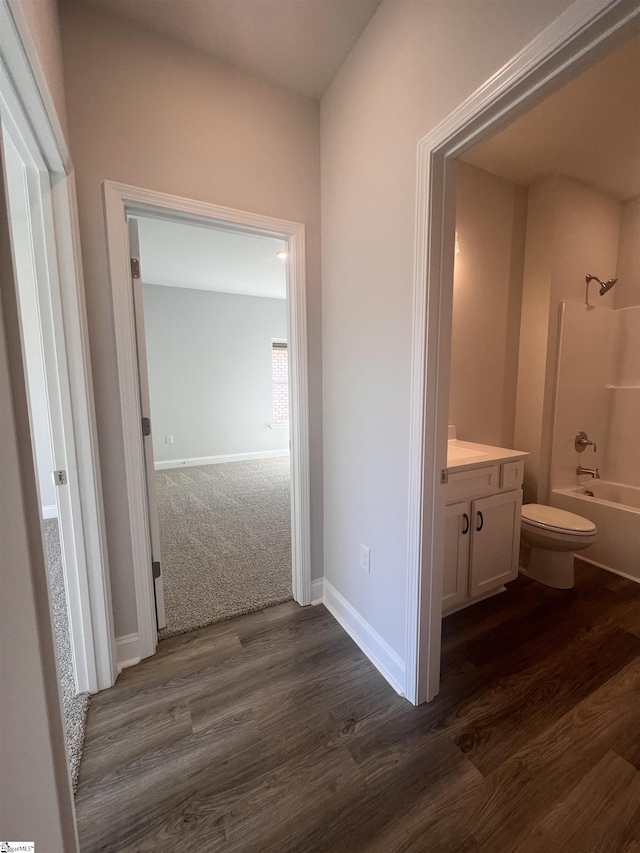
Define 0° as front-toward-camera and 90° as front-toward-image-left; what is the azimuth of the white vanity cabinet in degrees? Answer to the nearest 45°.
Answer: approximately 315°

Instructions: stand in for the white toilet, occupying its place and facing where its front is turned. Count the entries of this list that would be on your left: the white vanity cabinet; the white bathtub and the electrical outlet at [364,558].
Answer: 1

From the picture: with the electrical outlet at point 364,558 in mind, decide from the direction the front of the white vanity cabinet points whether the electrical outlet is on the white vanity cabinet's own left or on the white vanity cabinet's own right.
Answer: on the white vanity cabinet's own right

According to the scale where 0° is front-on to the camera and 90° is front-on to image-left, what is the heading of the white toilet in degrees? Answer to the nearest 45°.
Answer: approximately 315°

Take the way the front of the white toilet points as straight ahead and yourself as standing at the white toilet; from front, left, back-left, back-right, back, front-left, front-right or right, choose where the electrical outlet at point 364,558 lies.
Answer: right

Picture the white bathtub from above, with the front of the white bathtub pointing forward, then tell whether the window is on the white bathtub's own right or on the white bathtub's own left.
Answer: on the white bathtub's own right

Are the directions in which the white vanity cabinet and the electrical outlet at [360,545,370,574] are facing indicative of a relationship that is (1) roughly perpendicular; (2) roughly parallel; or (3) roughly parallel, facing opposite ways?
roughly perpendicular

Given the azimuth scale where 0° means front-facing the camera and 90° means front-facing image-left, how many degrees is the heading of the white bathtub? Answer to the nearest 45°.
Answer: approximately 45°

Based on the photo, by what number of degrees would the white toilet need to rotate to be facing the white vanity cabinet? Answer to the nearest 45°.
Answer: approximately 90° to its right
